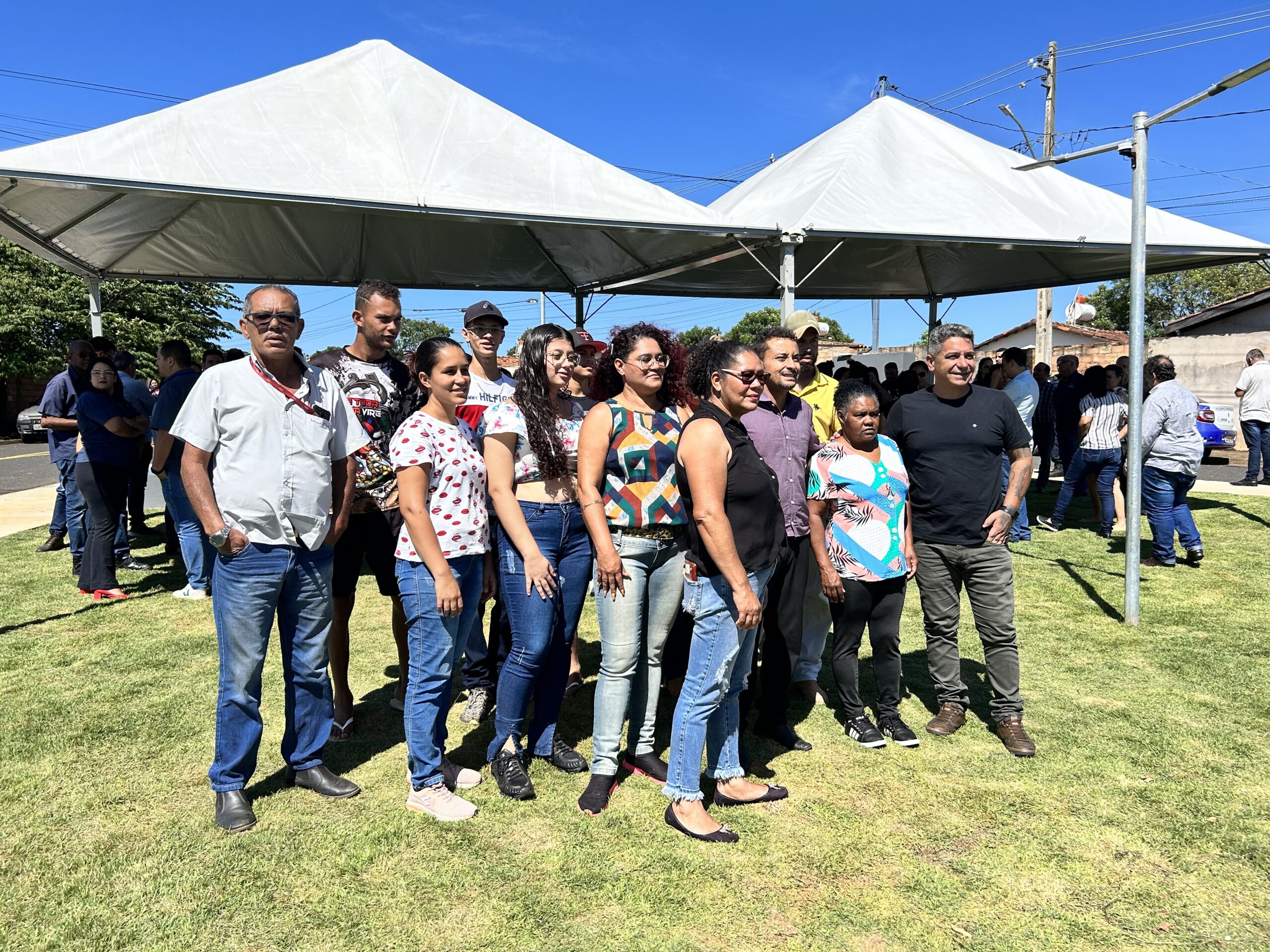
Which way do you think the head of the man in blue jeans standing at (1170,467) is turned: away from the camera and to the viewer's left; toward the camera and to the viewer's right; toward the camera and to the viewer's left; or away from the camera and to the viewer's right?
away from the camera and to the viewer's left

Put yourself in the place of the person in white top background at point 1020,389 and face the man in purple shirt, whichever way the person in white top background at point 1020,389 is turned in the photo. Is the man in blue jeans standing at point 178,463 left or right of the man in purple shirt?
right

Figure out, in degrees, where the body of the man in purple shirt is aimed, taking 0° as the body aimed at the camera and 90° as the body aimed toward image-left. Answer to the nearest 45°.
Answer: approximately 315°

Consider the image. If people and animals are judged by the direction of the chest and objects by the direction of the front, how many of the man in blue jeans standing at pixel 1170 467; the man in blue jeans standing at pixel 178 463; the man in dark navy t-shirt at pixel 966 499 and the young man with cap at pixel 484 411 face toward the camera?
2

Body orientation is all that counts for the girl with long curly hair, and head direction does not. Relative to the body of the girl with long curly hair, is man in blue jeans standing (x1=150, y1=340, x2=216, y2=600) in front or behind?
behind

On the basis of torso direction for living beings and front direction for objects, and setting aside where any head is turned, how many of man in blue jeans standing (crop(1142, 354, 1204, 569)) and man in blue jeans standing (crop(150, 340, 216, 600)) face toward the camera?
0

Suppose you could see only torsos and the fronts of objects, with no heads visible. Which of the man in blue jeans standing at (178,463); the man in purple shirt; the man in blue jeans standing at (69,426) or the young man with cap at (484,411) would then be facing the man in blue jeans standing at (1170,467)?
the man in blue jeans standing at (69,426)

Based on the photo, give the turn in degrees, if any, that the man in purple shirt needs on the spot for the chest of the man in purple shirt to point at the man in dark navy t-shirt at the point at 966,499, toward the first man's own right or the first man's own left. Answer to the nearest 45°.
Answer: approximately 45° to the first man's own left

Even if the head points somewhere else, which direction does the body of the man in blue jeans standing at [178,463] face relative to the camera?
to the viewer's left
